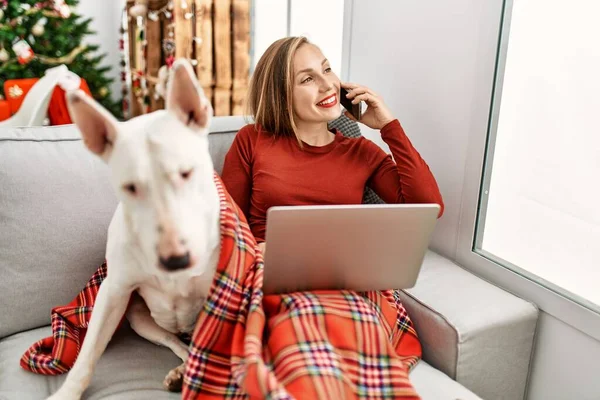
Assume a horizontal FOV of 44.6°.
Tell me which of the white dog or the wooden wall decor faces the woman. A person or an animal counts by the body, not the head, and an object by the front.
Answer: the wooden wall decor

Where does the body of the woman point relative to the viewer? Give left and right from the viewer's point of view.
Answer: facing the viewer

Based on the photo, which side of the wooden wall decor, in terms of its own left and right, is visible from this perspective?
front

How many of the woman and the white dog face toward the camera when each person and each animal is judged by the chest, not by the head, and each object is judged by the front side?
2

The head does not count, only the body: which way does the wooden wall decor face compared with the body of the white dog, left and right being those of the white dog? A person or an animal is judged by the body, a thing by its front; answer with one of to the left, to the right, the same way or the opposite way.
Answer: the same way

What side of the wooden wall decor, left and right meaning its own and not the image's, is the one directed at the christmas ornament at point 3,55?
right

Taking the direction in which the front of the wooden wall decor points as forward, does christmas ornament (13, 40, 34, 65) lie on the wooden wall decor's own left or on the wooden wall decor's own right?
on the wooden wall decor's own right

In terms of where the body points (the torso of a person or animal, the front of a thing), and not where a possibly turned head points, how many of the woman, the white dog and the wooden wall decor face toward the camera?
3

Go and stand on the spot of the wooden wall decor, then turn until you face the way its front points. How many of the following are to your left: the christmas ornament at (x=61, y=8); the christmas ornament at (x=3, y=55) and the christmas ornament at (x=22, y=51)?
0

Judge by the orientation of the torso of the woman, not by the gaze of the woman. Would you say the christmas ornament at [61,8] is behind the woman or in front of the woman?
behind

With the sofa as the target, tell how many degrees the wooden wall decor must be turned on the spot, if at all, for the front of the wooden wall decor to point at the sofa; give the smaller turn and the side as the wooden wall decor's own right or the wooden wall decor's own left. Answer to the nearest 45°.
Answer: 0° — it already faces it

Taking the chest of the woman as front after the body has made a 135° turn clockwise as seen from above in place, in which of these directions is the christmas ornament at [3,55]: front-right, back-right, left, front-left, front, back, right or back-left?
front

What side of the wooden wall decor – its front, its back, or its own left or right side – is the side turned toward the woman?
front

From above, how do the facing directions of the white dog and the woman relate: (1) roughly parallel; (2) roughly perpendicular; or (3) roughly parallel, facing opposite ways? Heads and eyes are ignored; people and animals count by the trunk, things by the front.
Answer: roughly parallel

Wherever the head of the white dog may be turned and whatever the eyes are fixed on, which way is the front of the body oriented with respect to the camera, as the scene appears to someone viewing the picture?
toward the camera

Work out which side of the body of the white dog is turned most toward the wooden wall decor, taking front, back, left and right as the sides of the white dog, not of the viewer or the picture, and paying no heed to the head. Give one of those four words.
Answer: back
